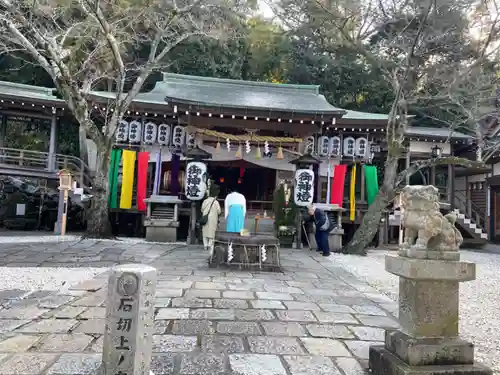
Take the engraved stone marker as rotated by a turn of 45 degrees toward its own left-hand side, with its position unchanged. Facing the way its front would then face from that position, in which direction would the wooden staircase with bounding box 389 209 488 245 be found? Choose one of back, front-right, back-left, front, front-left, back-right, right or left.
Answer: back-left

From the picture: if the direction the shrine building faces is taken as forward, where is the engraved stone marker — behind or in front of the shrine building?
in front

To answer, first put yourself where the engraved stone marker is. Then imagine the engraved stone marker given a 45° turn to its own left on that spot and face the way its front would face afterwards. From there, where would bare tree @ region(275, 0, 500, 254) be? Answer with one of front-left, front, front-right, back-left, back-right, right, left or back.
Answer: back-left

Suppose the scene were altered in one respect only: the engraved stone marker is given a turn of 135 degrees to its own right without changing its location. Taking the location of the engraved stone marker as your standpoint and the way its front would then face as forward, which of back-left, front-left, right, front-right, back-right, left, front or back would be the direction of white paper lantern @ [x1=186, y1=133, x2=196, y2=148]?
front

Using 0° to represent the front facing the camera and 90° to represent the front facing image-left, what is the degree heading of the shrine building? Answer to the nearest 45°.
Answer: approximately 0°

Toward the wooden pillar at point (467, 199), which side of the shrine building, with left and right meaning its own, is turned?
left

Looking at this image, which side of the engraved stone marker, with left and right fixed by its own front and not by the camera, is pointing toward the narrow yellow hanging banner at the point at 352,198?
back

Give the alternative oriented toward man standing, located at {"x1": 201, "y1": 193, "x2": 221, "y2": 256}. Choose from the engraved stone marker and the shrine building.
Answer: the shrine building

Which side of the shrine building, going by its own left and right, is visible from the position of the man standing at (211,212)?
front

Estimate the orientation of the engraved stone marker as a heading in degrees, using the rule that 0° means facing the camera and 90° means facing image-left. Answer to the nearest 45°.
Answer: approximately 45°

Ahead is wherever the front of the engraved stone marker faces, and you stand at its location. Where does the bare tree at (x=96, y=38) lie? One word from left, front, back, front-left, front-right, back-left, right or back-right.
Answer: back-right

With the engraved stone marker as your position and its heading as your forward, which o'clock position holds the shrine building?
The shrine building is roughly at 5 o'clock from the engraved stone marker.

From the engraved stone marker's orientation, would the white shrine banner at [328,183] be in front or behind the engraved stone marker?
behind

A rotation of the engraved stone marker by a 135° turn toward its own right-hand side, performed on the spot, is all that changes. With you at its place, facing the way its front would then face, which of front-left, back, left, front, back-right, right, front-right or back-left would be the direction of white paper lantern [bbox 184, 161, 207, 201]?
front

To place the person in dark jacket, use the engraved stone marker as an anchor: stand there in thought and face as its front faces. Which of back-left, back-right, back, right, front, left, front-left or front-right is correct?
back
